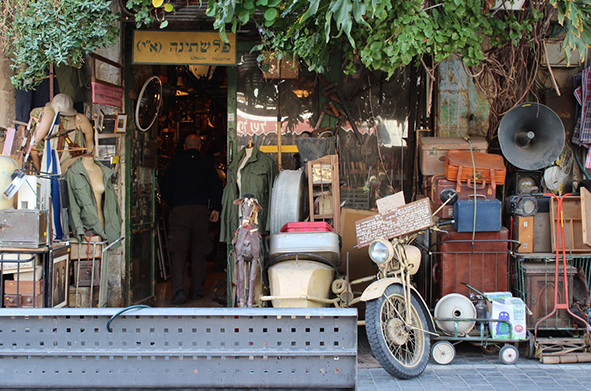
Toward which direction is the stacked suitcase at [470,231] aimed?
toward the camera

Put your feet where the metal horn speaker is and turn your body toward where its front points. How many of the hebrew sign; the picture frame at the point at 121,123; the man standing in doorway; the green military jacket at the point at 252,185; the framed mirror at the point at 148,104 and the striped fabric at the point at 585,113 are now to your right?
5

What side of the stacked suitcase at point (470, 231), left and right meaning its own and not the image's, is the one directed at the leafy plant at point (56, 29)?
right

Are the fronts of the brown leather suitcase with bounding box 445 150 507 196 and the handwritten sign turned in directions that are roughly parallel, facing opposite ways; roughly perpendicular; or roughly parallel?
roughly parallel

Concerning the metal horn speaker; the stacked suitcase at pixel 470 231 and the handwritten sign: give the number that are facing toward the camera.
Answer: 3

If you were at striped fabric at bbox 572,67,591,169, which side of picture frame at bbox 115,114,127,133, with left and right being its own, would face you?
left

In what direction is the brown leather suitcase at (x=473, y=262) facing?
toward the camera

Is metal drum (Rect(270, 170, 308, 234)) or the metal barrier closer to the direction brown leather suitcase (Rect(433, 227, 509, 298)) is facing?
the metal barrier

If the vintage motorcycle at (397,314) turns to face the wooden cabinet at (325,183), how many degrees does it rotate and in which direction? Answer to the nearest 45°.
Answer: approximately 90° to its right

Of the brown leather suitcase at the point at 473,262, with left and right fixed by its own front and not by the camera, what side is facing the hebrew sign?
right

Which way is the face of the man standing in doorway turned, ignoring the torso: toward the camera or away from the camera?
away from the camera

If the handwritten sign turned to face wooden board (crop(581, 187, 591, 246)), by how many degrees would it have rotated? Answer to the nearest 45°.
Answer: approximately 135° to its left

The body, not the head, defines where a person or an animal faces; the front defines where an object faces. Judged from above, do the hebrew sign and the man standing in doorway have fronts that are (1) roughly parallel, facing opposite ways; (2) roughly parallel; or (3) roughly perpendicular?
roughly parallel, facing opposite ways

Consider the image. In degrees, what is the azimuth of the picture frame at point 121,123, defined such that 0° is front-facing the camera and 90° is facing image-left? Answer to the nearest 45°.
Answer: approximately 0°
